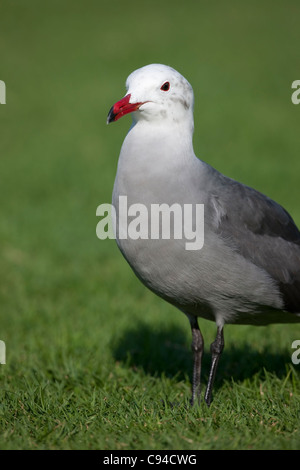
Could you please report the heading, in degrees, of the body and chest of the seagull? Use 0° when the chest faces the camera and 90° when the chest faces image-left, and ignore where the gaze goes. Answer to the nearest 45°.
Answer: approximately 45°
